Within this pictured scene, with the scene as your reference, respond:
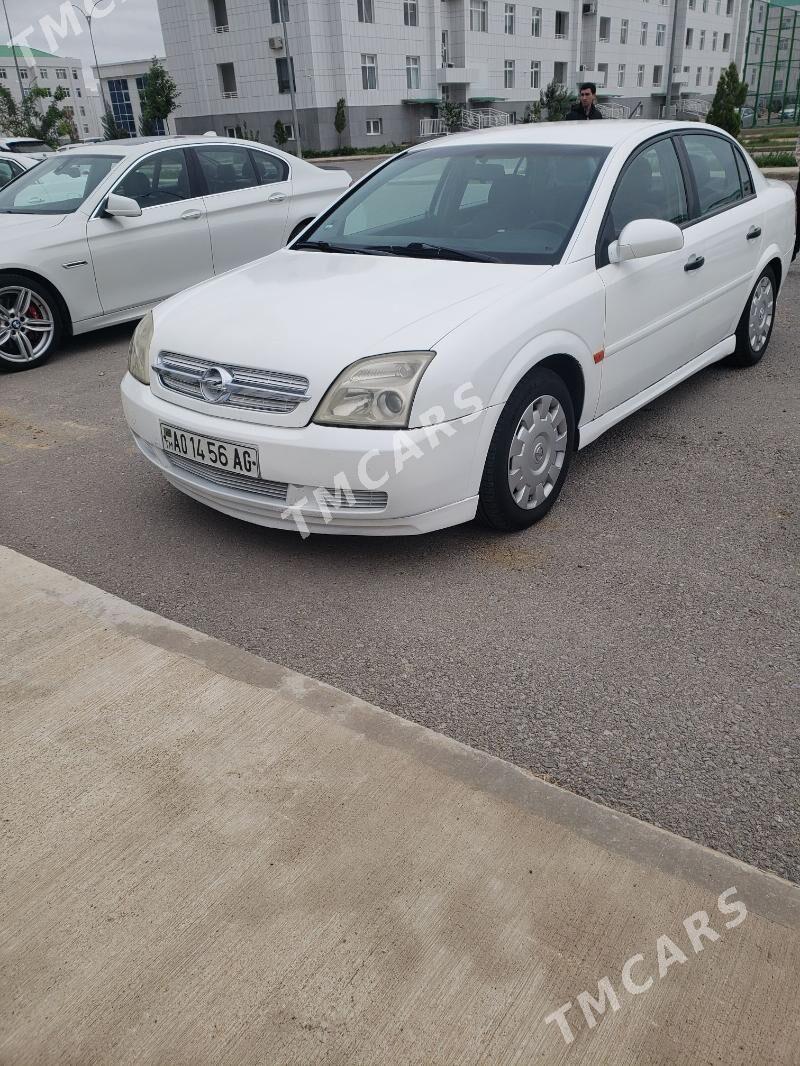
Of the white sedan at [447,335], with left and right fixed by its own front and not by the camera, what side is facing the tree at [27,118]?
right

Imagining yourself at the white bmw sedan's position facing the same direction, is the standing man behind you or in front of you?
behind

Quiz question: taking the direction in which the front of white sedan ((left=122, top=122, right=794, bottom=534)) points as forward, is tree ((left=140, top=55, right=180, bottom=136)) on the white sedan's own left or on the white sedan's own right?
on the white sedan's own right

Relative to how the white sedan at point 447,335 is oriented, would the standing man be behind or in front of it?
behind

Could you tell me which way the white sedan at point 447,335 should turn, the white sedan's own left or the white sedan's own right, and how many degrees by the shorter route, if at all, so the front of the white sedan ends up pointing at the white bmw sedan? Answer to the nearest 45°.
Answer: approximately 90° to the white sedan's own right

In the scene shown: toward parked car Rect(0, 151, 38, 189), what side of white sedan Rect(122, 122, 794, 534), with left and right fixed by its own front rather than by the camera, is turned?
right

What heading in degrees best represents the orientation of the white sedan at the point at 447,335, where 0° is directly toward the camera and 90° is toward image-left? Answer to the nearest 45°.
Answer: approximately 45°

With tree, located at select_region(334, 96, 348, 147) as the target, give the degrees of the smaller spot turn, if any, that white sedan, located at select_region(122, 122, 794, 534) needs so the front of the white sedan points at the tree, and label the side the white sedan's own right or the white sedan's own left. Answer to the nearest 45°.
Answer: approximately 135° to the white sedan's own right

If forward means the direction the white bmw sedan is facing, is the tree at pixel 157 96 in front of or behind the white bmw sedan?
behind

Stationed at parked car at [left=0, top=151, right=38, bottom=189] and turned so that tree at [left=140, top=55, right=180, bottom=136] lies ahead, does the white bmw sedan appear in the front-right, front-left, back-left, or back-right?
back-right

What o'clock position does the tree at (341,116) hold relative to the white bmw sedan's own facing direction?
The tree is roughly at 5 o'clock from the white bmw sedan.
